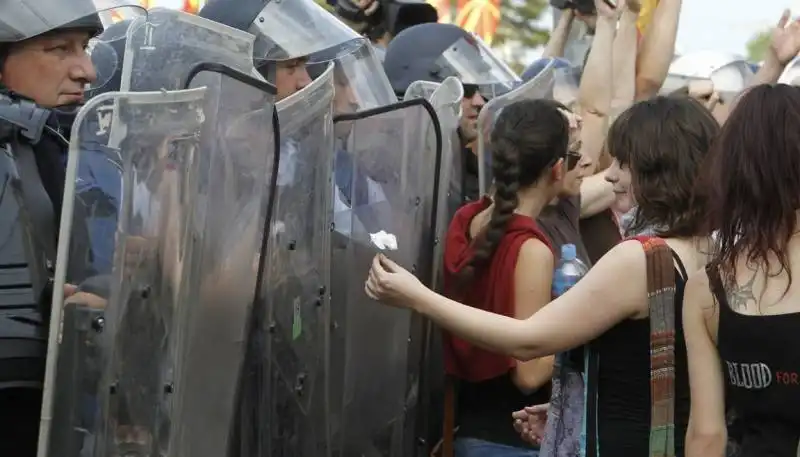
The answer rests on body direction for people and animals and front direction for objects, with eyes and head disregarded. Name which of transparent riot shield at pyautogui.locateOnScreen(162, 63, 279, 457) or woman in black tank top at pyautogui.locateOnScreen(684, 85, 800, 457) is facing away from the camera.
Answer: the woman in black tank top

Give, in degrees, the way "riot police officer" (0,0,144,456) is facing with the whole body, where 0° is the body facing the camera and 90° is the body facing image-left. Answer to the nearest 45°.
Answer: approximately 270°

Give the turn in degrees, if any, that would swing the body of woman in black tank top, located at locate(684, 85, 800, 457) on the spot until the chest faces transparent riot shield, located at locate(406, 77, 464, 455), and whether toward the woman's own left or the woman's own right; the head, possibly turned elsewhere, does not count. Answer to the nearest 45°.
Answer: approximately 45° to the woman's own left

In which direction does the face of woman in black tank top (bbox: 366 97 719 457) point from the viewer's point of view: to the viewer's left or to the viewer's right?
to the viewer's left

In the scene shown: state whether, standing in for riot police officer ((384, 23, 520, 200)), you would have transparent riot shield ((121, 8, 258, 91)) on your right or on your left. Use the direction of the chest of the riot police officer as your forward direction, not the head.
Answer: on your right

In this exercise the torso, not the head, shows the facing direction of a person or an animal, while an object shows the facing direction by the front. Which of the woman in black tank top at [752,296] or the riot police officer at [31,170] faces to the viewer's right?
the riot police officer

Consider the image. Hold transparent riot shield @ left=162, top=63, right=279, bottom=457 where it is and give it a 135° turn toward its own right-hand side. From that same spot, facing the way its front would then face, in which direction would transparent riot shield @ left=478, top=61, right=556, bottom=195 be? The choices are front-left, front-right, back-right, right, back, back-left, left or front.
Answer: back-right

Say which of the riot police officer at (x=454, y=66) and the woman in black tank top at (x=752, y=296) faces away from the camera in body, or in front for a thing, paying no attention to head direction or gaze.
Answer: the woman in black tank top

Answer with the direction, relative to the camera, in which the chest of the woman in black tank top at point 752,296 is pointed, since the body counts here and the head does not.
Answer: away from the camera

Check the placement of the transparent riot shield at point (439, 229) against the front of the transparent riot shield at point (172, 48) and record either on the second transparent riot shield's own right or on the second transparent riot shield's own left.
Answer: on the second transparent riot shield's own left

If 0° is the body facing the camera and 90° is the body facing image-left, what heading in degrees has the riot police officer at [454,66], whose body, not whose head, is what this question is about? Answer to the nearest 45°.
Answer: approximately 270°

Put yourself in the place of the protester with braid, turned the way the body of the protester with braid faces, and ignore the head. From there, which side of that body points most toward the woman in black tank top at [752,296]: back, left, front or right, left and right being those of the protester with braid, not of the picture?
right

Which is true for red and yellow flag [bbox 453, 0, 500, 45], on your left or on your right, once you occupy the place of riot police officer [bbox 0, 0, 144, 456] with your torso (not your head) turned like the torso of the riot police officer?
on your left

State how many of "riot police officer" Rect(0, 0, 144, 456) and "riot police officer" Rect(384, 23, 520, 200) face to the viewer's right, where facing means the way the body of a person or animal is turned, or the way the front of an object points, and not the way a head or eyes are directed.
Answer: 2
